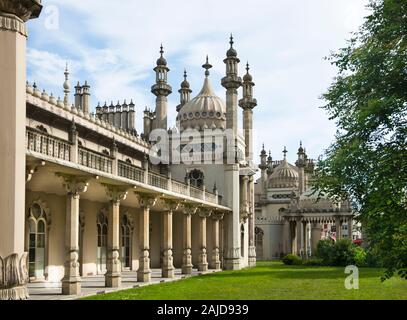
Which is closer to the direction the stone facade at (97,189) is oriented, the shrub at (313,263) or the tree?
the tree

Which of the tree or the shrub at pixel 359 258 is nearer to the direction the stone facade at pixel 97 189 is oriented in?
the tree

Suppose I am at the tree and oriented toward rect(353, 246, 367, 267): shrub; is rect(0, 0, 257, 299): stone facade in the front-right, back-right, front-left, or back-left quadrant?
front-left

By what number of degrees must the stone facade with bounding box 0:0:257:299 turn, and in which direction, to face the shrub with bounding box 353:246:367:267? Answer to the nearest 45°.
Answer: approximately 90° to its left

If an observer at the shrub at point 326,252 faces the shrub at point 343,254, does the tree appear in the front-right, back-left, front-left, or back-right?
front-right

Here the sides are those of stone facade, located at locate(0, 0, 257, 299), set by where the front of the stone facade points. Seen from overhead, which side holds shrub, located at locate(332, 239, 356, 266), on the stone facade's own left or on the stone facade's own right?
on the stone facade's own left

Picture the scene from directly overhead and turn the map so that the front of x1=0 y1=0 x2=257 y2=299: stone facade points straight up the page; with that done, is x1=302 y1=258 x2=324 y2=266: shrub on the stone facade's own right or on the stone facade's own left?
on the stone facade's own left

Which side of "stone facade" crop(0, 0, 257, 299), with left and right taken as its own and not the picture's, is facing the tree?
front

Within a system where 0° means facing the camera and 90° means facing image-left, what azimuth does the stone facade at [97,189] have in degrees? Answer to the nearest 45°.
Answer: approximately 315°
